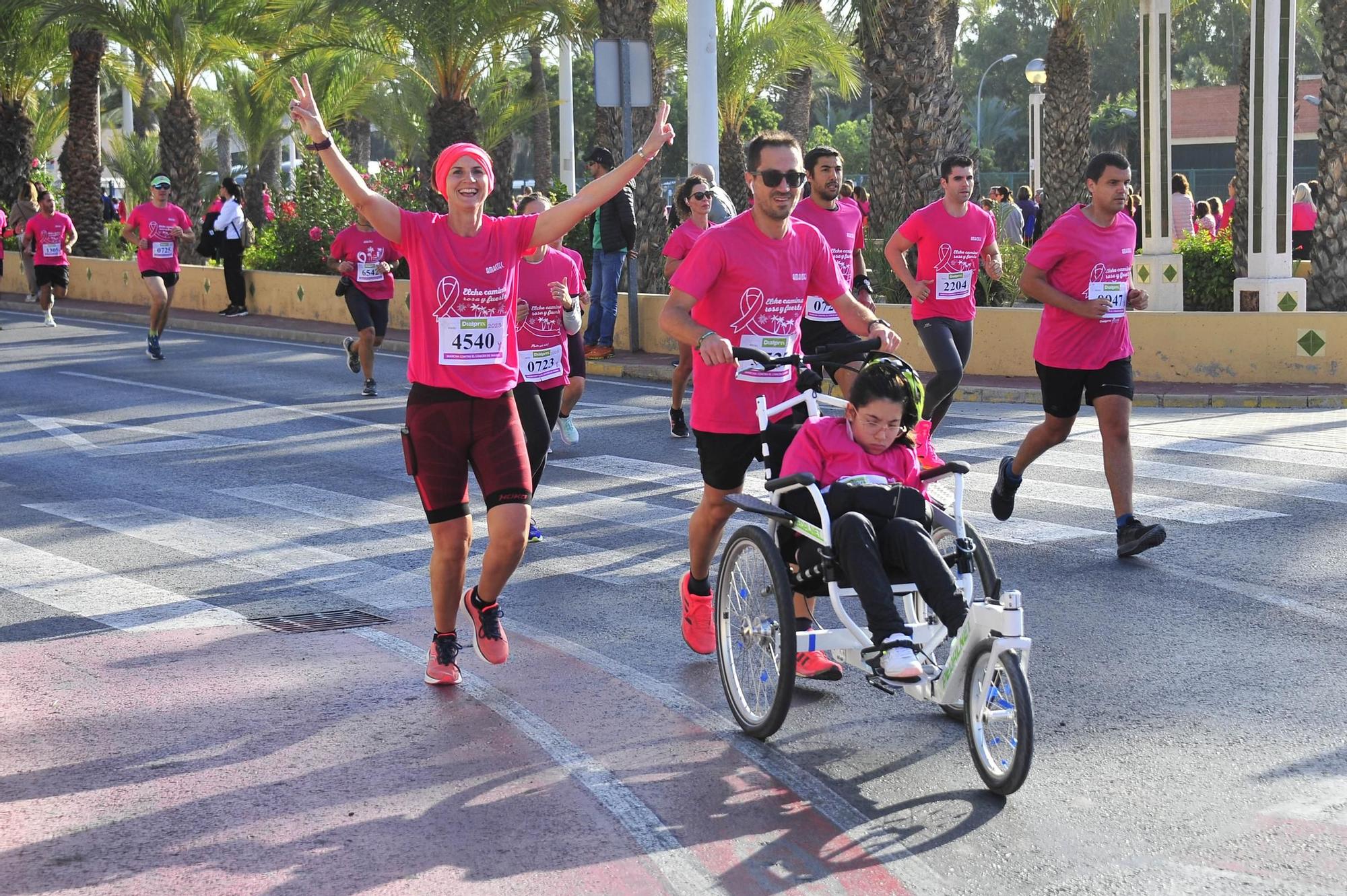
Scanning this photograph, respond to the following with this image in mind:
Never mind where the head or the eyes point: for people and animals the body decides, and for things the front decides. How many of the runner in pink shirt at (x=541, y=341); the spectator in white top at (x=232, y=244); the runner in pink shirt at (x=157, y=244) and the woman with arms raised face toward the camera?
3

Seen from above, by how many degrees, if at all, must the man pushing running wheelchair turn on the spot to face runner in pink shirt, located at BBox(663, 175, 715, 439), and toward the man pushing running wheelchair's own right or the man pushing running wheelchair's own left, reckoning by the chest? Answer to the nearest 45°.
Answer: approximately 135° to the man pushing running wheelchair's own left

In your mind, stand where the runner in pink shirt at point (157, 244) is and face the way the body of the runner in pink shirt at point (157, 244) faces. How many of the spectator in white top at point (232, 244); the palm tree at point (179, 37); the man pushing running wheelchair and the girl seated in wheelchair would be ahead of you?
2

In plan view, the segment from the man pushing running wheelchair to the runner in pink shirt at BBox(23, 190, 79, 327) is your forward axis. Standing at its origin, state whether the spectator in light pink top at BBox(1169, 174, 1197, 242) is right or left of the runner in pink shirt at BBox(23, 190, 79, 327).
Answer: right

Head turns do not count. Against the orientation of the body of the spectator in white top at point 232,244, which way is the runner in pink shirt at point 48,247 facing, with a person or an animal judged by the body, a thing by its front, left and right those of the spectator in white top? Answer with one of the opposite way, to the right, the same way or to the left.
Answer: to the left

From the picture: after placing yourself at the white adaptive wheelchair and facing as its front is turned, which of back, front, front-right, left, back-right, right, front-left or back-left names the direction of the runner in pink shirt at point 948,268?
back-left

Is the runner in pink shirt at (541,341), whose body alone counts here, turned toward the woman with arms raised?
yes

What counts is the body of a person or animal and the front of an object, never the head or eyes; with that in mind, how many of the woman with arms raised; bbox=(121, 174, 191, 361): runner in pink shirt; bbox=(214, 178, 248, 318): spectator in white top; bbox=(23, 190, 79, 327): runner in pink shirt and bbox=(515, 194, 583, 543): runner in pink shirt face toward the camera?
4
